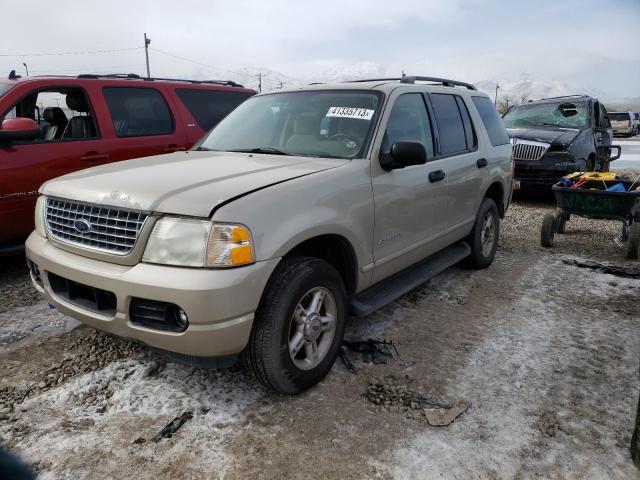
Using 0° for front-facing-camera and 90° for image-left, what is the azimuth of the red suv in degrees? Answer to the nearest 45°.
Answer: approximately 45°

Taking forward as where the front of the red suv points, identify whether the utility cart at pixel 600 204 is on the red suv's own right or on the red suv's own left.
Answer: on the red suv's own left
